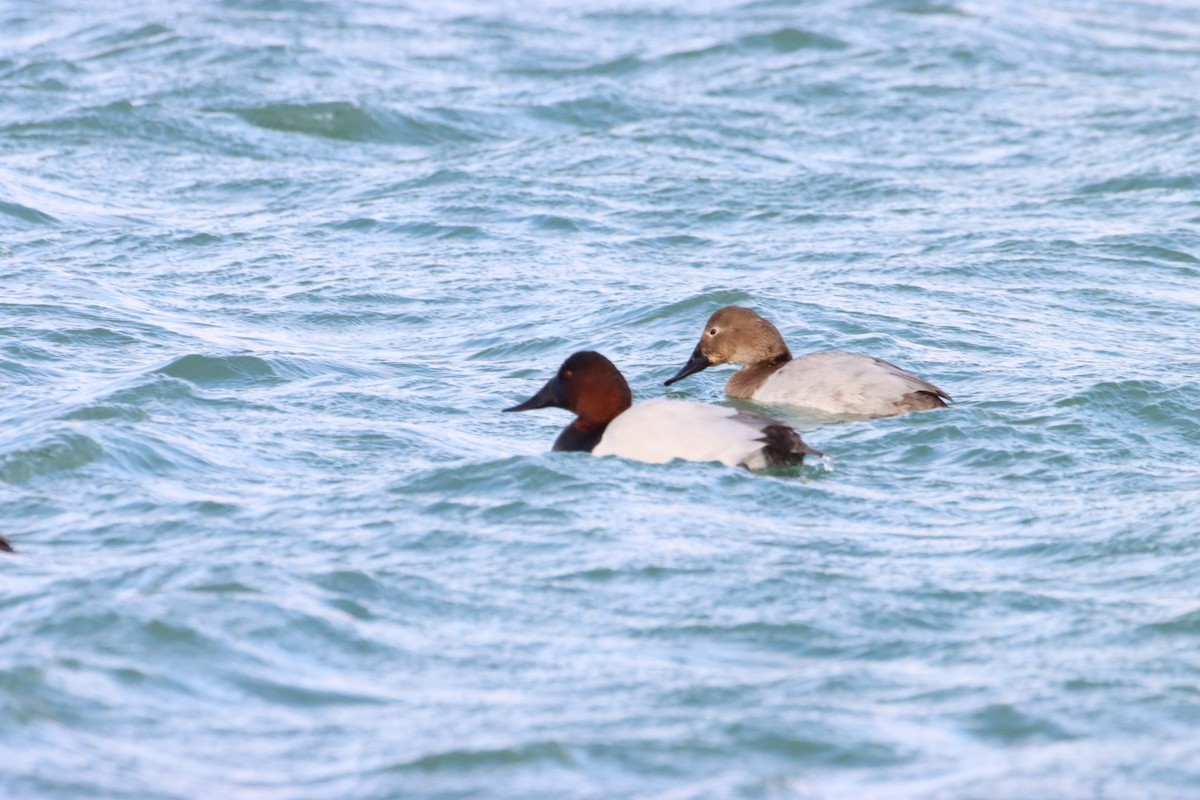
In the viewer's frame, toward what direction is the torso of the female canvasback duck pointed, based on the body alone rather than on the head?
to the viewer's left

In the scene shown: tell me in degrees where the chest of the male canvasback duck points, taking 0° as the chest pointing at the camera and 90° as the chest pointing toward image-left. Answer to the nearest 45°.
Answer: approximately 90°

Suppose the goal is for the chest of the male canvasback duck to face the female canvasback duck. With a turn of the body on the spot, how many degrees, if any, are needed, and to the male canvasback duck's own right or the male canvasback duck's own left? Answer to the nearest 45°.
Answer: approximately 135° to the male canvasback duck's own right

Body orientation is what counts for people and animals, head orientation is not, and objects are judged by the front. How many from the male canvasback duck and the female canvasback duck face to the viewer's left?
2

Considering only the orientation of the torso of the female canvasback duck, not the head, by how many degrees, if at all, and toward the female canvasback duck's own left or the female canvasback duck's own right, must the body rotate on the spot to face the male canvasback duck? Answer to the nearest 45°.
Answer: approximately 90° to the female canvasback duck's own left
